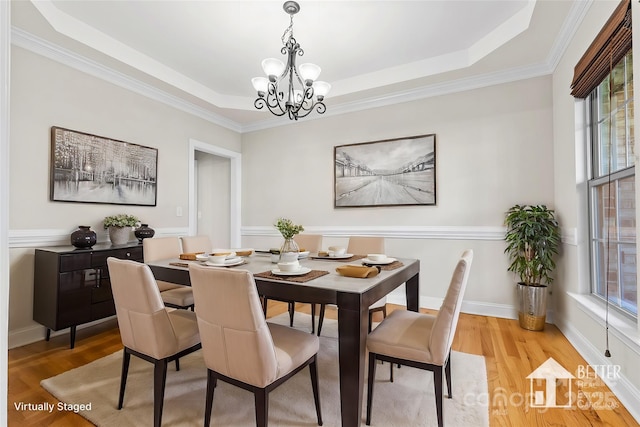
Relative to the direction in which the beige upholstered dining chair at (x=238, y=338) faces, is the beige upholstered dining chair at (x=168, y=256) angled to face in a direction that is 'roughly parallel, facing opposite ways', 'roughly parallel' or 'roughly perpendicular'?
roughly perpendicular

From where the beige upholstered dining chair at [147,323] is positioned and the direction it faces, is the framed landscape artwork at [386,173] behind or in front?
in front

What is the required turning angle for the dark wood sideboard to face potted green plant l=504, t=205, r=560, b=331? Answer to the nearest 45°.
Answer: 0° — it already faces it

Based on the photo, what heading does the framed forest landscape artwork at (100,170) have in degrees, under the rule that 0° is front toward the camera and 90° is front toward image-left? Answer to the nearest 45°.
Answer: approximately 315°

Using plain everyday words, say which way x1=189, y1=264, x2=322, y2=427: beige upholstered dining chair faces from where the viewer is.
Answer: facing away from the viewer and to the right of the viewer

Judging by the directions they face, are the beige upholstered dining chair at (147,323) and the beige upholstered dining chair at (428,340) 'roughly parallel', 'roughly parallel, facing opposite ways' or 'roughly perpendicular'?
roughly perpendicular

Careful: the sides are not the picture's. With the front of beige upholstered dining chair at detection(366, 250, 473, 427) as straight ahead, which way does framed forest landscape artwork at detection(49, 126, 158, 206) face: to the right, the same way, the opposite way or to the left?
the opposite way

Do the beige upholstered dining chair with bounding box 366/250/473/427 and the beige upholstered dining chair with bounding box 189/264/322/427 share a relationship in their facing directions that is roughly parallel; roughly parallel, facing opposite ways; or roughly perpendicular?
roughly perpendicular

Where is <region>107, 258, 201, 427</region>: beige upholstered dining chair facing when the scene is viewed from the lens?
facing away from the viewer and to the right of the viewer

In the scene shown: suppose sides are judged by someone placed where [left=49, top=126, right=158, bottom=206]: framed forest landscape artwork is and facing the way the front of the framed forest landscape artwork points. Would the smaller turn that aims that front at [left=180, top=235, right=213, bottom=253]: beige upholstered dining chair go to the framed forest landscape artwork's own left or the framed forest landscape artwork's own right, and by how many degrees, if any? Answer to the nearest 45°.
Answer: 0° — it already faces it

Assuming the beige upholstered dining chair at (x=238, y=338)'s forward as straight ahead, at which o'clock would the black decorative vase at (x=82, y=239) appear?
The black decorative vase is roughly at 9 o'clock from the beige upholstered dining chair.

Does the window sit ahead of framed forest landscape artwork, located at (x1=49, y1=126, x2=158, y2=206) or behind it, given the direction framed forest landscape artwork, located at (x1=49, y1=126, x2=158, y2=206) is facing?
ahead
